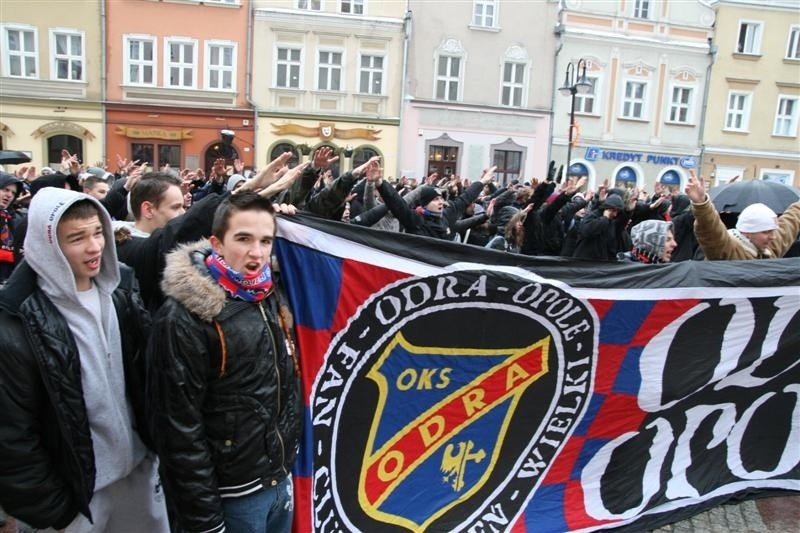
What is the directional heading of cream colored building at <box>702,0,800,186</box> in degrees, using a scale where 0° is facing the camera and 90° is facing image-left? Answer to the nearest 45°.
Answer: approximately 0°

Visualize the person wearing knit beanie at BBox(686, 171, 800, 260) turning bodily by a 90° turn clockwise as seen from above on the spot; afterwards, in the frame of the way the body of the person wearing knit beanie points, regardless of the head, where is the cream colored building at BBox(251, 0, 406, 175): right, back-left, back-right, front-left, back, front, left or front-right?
right

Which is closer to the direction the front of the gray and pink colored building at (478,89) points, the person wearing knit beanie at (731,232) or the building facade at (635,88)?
the person wearing knit beanie

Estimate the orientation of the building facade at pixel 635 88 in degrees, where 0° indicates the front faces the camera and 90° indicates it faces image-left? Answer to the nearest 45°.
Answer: approximately 0°

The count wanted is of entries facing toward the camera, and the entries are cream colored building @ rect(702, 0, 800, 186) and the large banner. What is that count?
2

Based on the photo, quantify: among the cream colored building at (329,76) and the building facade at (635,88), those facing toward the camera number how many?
2

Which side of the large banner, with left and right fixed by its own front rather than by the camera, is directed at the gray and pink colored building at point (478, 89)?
back

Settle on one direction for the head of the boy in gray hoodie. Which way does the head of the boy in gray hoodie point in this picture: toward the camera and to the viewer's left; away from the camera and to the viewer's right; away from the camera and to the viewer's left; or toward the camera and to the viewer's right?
toward the camera and to the viewer's right
